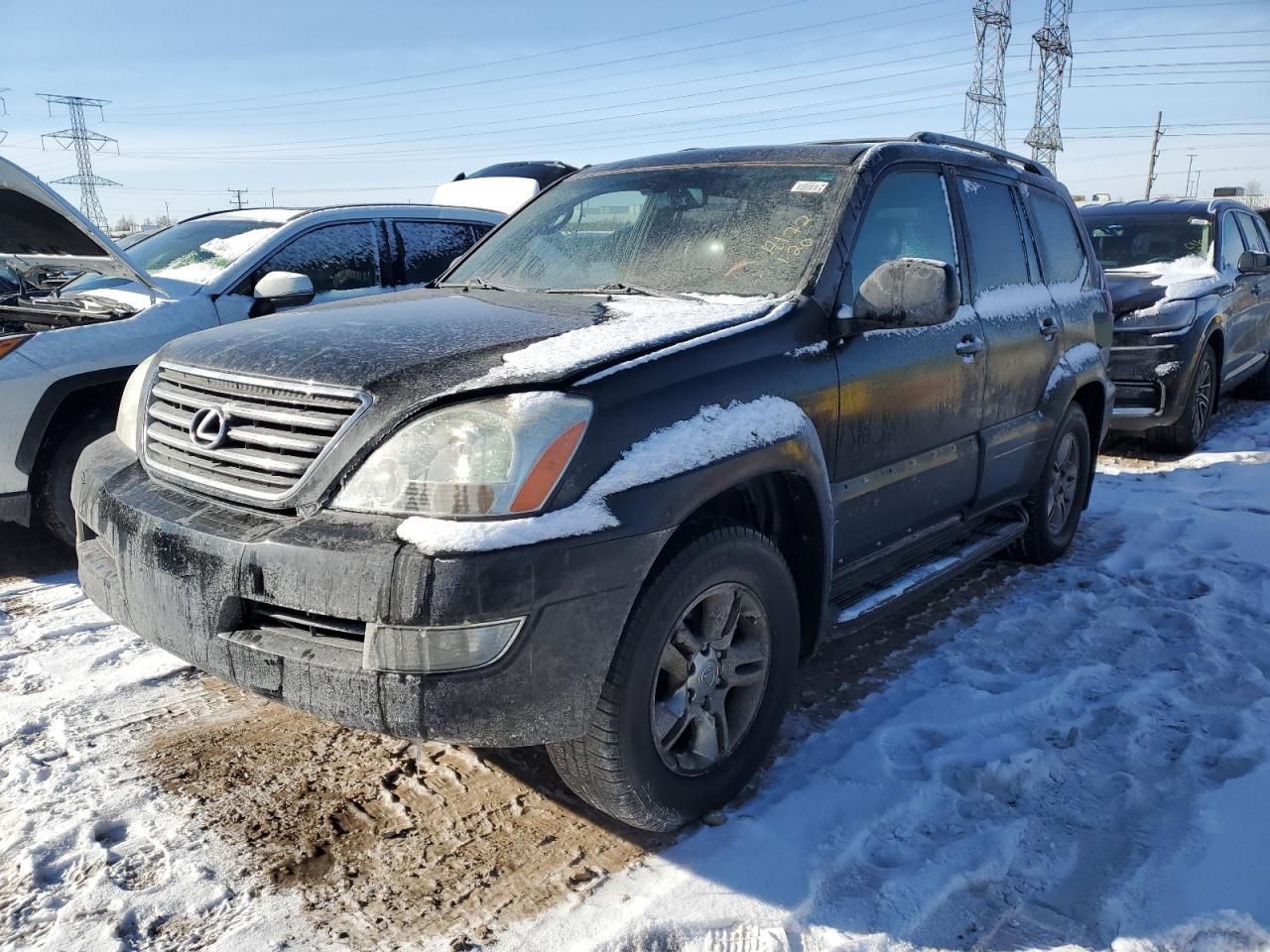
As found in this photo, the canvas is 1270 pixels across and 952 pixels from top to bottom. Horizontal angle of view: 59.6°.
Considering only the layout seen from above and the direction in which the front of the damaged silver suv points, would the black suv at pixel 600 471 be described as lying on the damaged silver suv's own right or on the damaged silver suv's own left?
on the damaged silver suv's own left

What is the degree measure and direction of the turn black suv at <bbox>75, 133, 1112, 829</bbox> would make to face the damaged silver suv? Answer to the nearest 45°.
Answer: approximately 90° to its right

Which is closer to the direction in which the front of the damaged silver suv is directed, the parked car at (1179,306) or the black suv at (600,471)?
the black suv

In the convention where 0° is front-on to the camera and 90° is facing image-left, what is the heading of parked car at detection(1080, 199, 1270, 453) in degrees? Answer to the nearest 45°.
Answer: approximately 45°

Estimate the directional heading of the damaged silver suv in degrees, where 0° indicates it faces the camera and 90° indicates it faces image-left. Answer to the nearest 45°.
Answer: approximately 45°

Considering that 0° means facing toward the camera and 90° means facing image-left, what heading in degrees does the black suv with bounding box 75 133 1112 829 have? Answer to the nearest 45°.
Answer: approximately 45°

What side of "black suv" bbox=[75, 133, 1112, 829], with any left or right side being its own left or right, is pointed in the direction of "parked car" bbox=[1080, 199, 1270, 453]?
back
